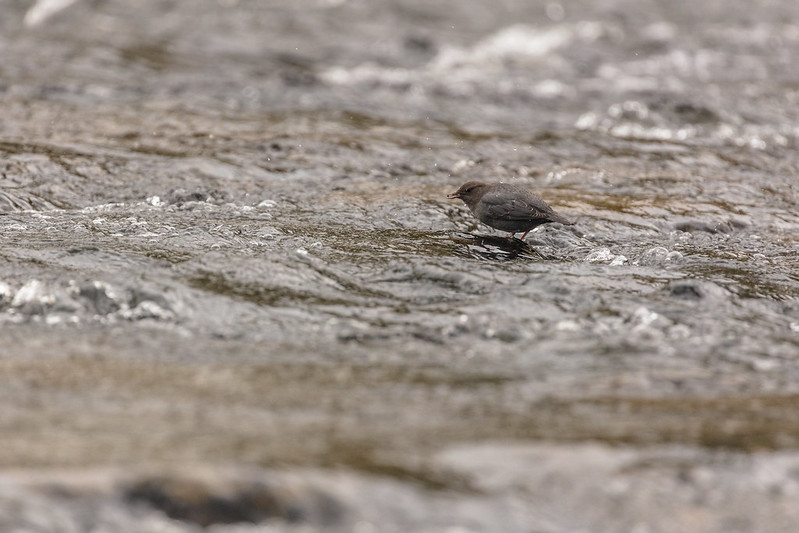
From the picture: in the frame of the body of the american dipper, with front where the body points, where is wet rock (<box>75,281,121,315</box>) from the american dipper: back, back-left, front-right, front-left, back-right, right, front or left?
front-left

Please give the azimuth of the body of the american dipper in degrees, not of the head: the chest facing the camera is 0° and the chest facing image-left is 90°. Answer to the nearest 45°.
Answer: approximately 90°
